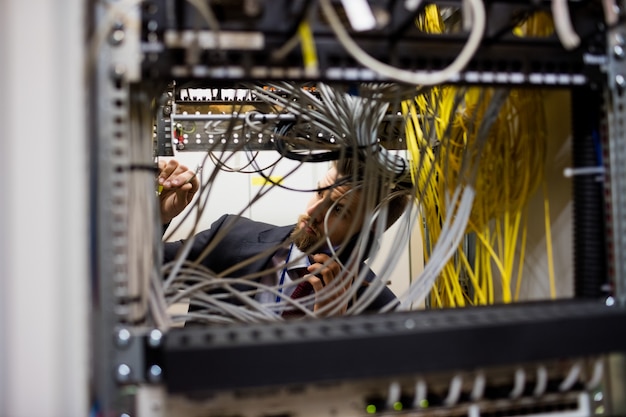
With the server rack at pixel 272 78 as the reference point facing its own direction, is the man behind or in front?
behind

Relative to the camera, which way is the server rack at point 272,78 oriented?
toward the camera

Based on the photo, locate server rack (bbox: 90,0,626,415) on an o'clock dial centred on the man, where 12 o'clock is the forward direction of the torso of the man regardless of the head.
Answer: The server rack is roughly at 12 o'clock from the man.

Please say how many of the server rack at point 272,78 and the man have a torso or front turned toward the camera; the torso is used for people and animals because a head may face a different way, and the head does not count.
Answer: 2

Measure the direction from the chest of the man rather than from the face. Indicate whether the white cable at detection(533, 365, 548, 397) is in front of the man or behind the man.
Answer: in front

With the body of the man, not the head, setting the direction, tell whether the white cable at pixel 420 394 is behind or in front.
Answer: in front

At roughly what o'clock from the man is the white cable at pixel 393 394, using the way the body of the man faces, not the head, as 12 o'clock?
The white cable is roughly at 12 o'clock from the man.

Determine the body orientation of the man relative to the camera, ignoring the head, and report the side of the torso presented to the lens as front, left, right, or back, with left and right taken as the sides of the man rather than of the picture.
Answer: front
